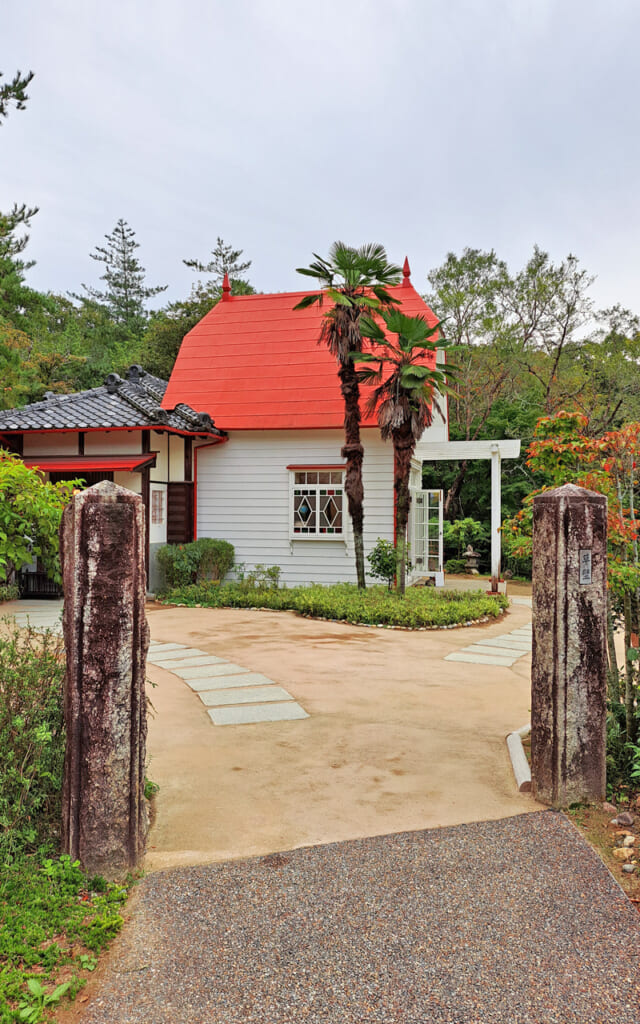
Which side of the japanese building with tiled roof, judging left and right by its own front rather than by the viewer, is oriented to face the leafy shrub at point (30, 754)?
front

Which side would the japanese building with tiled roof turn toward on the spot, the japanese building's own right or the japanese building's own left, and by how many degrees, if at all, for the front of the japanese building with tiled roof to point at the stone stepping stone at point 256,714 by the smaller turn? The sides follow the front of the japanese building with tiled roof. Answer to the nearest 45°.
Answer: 0° — it already faces it

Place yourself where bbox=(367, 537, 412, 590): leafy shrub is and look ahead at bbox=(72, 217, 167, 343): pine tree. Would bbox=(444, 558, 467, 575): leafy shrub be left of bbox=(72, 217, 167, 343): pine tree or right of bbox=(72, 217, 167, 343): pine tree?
right

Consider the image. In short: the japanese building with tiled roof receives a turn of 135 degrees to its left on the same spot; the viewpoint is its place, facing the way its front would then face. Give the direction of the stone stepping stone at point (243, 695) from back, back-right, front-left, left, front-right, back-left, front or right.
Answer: back-right

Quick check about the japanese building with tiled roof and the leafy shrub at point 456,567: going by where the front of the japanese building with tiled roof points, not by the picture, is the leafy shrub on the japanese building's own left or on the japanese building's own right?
on the japanese building's own left

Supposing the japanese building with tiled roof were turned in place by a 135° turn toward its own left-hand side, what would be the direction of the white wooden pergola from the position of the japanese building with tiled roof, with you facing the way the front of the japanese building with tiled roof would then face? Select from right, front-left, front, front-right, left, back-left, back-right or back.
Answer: front-right

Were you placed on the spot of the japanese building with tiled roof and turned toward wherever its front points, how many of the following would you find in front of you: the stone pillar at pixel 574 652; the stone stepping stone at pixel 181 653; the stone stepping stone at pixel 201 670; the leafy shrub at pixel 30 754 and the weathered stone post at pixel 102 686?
5

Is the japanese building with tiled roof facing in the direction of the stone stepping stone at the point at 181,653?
yes

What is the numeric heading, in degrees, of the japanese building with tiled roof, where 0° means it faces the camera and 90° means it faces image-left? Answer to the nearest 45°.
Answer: approximately 0°

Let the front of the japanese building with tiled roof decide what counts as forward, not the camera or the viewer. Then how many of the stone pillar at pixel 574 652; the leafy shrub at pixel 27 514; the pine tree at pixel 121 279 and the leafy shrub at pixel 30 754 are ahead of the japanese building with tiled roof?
3

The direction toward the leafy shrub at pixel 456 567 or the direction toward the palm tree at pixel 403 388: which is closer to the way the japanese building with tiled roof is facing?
the palm tree
